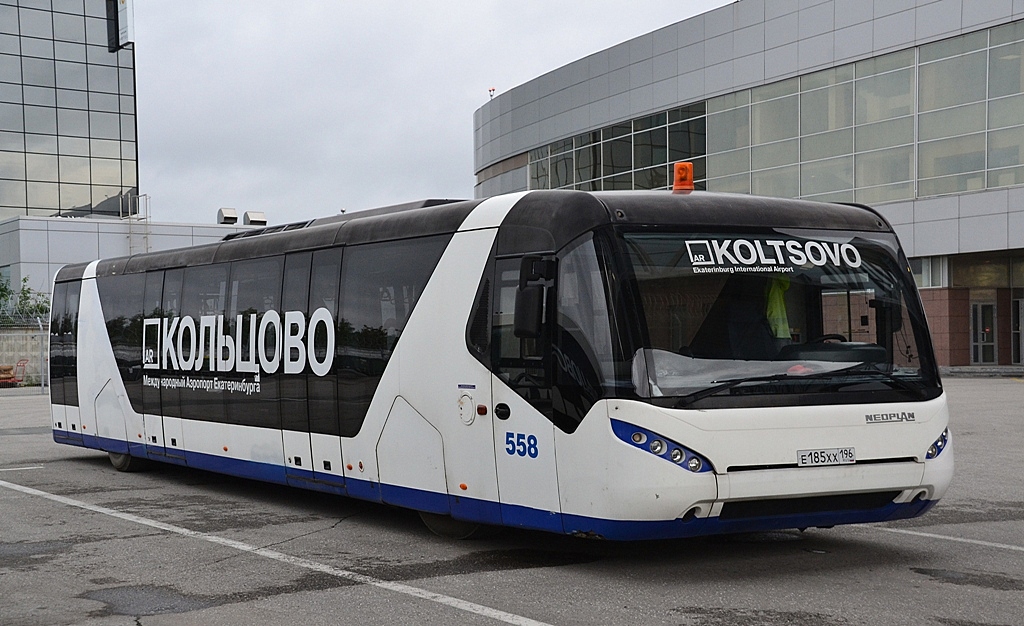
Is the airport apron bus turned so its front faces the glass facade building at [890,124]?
no

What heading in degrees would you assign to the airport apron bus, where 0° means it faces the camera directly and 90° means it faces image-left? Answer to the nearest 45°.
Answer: approximately 315°
